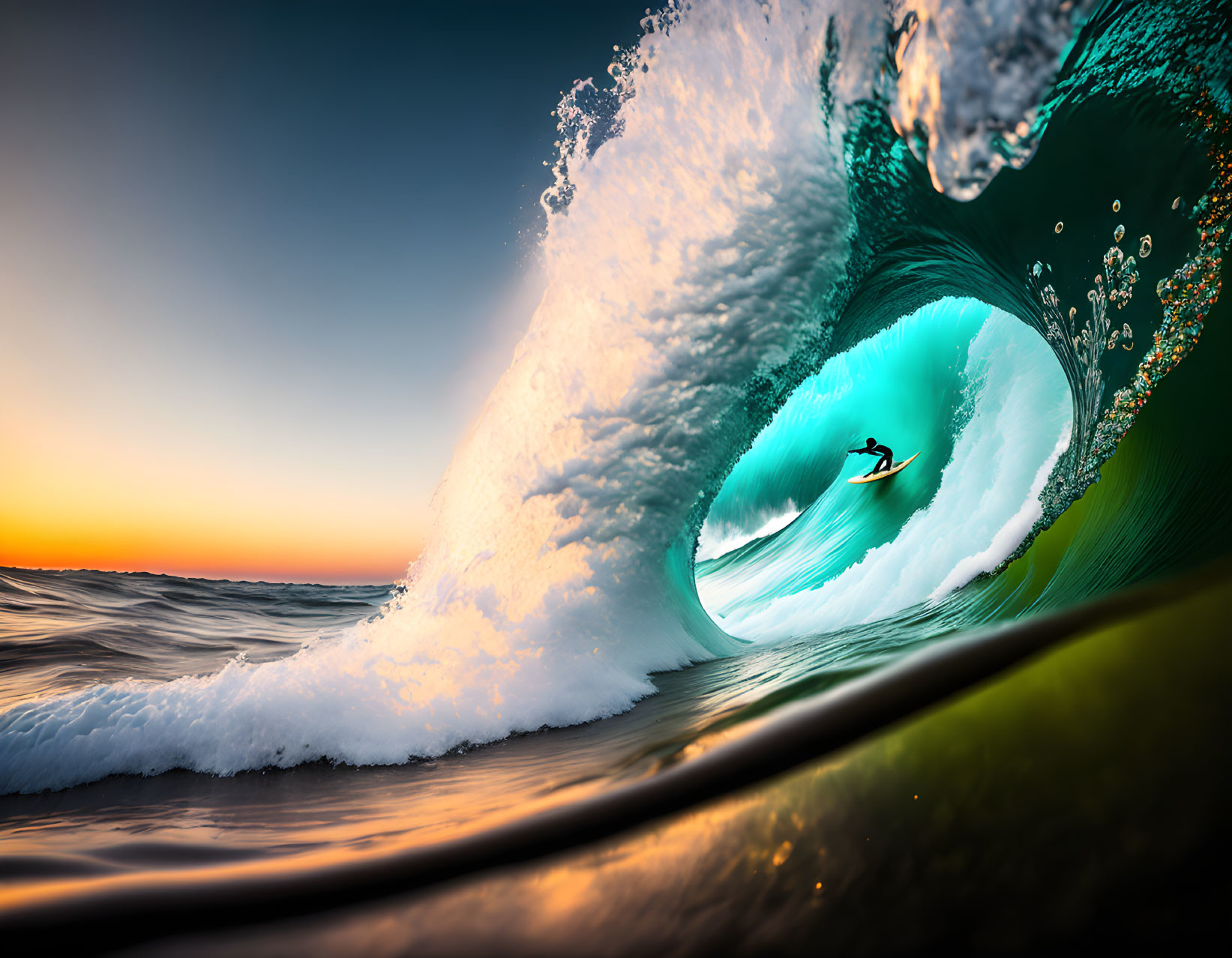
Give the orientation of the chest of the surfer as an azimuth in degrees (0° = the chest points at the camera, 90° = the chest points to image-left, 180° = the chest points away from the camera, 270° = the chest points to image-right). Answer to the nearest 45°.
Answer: approximately 90°
